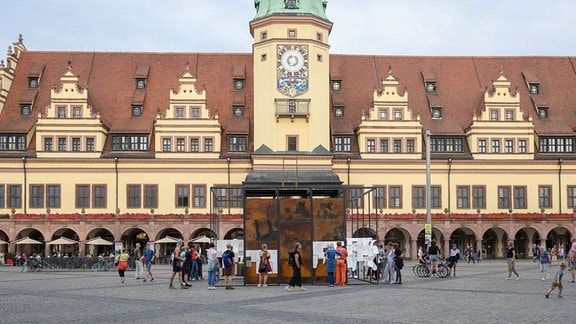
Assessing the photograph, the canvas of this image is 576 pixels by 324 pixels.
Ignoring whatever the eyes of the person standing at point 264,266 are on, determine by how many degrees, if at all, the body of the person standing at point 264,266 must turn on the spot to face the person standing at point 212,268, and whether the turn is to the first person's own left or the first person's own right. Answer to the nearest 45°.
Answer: approximately 90° to the first person's own left

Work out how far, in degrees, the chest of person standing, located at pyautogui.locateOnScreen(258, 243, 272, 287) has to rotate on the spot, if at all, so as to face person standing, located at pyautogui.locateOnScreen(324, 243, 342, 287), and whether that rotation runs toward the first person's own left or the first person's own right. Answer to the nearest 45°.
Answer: approximately 90° to the first person's own right

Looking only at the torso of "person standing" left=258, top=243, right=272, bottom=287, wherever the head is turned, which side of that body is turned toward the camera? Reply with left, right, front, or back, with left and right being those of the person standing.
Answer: back

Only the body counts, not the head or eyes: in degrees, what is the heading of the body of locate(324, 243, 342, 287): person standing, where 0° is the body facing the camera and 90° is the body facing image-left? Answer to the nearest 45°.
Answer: approximately 180°
